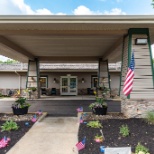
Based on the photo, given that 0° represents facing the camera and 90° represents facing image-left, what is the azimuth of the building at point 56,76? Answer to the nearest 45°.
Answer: approximately 0°

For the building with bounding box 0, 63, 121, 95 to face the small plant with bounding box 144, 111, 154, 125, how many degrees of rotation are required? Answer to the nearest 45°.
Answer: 0° — it already faces it
